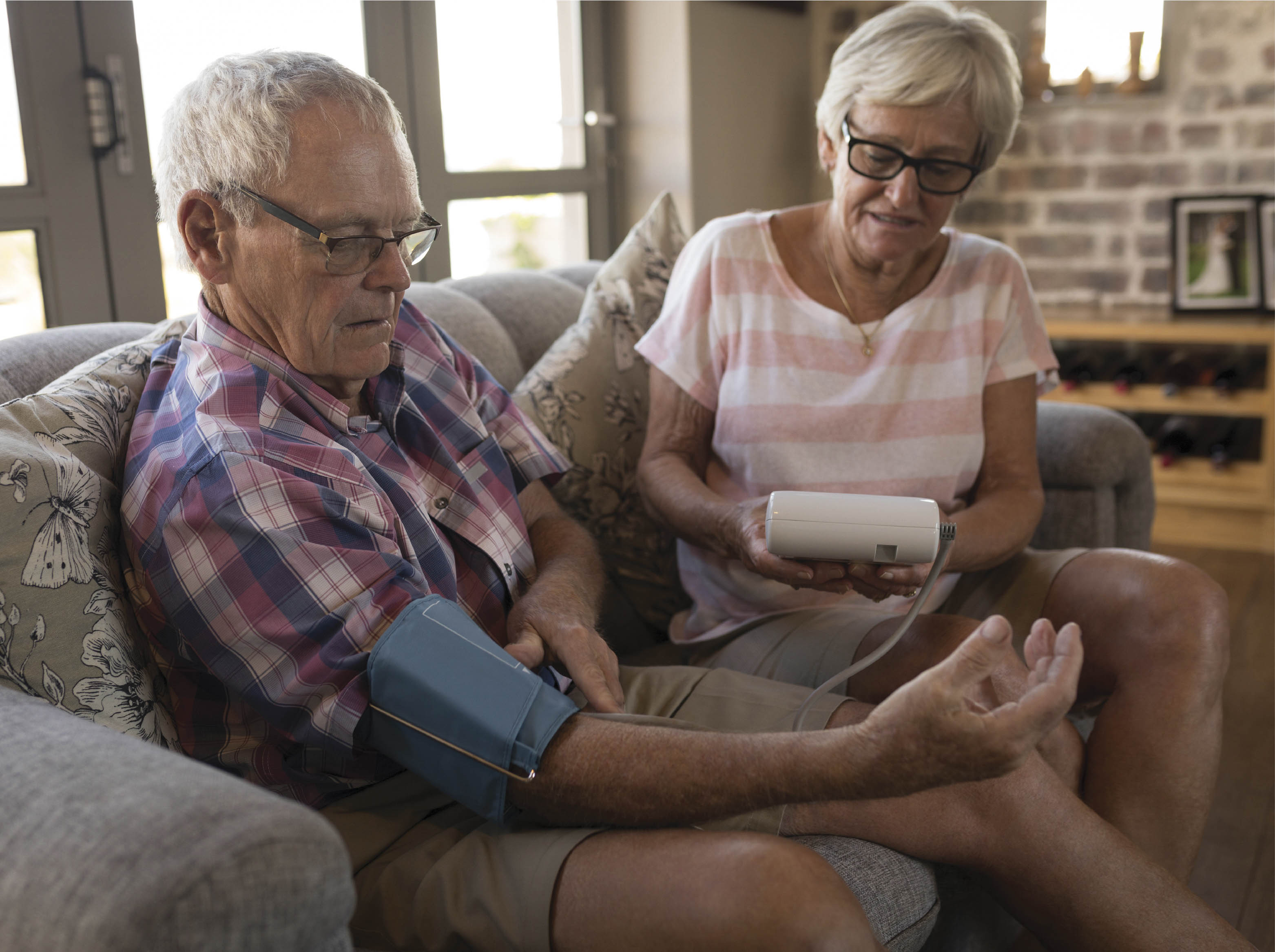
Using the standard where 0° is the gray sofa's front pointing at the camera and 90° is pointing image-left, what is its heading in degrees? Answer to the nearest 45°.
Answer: approximately 315°

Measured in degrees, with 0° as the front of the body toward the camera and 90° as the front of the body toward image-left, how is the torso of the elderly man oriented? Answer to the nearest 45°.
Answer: approximately 315°

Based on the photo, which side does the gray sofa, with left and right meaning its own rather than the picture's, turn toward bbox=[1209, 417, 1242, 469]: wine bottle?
left

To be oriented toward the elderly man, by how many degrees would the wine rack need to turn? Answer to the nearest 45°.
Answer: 0° — it already faces them

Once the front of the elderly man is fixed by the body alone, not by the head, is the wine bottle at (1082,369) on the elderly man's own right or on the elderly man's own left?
on the elderly man's own left

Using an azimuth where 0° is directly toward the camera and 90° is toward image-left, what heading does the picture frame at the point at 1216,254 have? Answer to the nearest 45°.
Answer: approximately 0°

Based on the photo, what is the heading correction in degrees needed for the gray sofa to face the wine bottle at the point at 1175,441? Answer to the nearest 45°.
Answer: approximately 90° to its left
